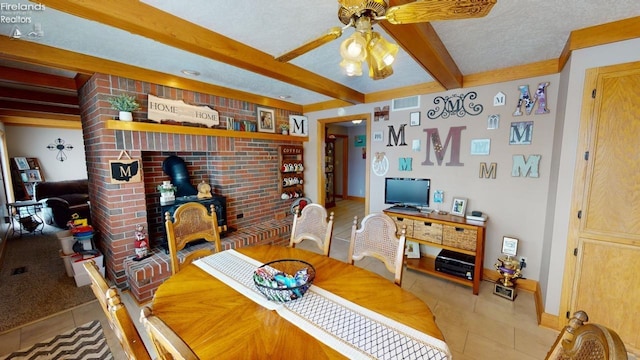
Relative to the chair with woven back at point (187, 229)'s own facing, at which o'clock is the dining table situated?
The dining table is roughly at 1 o'clock from the chair with woven back.

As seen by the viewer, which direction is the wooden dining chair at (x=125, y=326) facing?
to the viewer's right

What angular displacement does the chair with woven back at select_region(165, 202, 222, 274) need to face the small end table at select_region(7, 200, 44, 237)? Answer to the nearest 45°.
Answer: approximately 180°

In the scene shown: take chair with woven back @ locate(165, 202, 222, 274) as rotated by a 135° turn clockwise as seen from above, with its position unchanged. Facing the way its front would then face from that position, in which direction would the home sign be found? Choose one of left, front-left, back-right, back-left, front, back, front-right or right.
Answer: right

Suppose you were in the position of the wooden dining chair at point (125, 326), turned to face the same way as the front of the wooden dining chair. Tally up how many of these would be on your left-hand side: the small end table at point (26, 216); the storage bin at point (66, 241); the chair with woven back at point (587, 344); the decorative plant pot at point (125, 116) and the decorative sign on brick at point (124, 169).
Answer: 4

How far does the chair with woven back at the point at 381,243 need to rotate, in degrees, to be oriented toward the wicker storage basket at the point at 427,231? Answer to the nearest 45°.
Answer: approximately 180°
